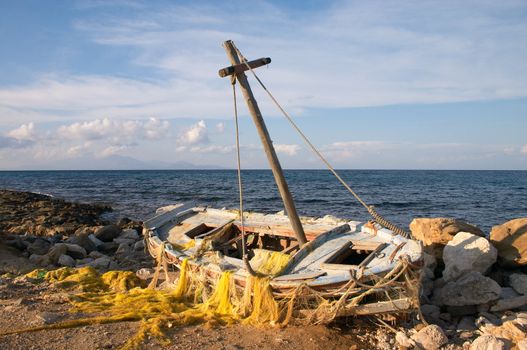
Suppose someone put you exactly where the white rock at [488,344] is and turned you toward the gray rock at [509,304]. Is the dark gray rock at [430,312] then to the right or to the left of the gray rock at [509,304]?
left

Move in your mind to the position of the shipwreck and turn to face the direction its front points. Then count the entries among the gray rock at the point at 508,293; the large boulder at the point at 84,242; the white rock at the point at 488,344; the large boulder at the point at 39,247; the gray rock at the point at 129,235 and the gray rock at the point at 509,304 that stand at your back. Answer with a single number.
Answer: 3
